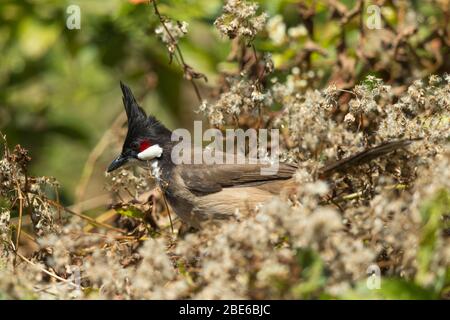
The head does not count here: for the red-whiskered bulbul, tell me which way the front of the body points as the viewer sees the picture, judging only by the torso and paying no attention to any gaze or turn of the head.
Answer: to the viewer's left
